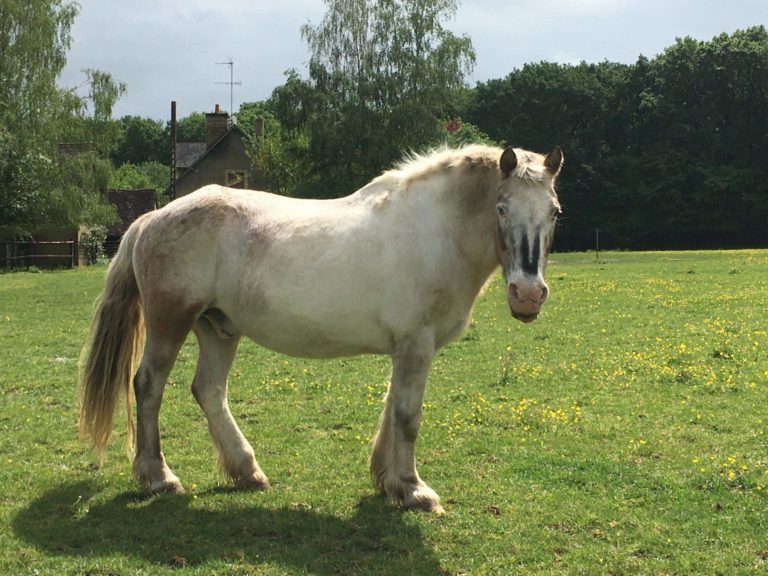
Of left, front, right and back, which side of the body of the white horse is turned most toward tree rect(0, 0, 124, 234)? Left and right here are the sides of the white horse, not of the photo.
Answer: left

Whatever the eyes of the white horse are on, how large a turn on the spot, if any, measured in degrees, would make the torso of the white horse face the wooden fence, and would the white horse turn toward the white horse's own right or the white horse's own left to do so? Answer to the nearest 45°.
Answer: approximately 90° to the white horse's own left

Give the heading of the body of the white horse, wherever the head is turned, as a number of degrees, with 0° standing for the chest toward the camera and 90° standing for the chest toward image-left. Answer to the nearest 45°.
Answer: approximately 270°

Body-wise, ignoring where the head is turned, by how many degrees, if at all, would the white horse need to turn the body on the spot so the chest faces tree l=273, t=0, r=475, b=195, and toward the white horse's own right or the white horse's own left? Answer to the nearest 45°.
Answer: approximately 90° to the white horse's own left
